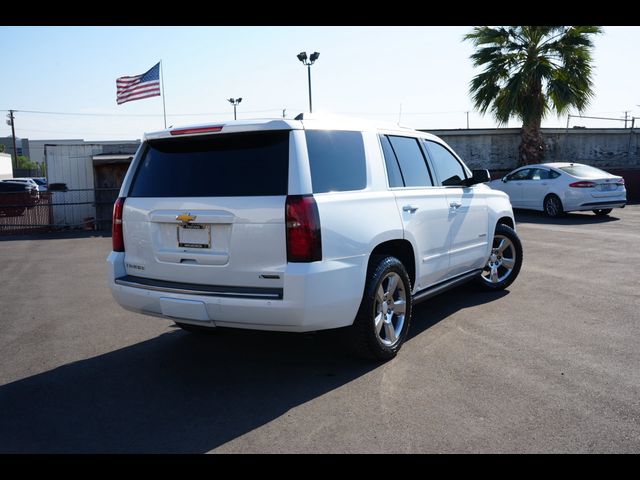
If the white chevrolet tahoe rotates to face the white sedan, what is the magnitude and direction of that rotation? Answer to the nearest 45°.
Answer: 0° — it already faces it

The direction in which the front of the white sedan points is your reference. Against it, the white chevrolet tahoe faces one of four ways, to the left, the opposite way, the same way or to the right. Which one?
to the right

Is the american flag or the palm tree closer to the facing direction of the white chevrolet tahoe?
the palm tree

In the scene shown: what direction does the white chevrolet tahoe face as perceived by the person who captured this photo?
facing away from the viewer and to the right of the viewer

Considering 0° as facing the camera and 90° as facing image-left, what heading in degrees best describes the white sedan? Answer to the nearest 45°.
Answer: approximately 135°

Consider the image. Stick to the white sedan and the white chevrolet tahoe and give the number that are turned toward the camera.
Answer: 0

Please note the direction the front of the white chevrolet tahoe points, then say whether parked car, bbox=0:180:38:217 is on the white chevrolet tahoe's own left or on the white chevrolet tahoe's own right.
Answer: on the white chevrolet tahoe's own left

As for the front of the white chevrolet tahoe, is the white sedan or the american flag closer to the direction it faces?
the white sedan

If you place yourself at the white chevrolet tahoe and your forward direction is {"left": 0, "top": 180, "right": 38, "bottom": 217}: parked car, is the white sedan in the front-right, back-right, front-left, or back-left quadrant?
front-right

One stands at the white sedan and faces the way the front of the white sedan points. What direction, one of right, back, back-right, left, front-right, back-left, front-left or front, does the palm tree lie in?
front-right

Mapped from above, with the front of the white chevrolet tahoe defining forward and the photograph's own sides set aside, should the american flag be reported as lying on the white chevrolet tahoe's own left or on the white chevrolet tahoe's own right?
on the white chevrolet tahoe's own left
